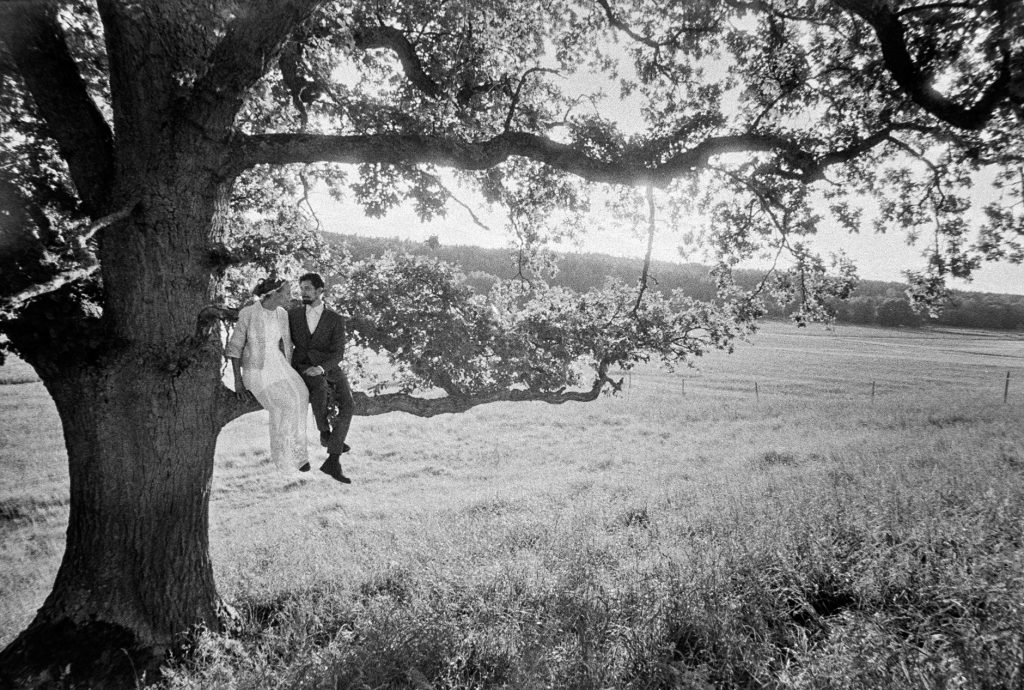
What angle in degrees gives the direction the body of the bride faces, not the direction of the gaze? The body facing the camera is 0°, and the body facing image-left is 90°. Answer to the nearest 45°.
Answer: approximately 315°

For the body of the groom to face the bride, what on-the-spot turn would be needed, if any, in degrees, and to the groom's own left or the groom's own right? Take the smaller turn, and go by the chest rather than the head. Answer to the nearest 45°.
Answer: approximately 45° to the groom's own right

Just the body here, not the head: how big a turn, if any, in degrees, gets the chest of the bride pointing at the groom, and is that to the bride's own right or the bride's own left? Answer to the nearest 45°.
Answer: approximately 90° to the bride's own left
